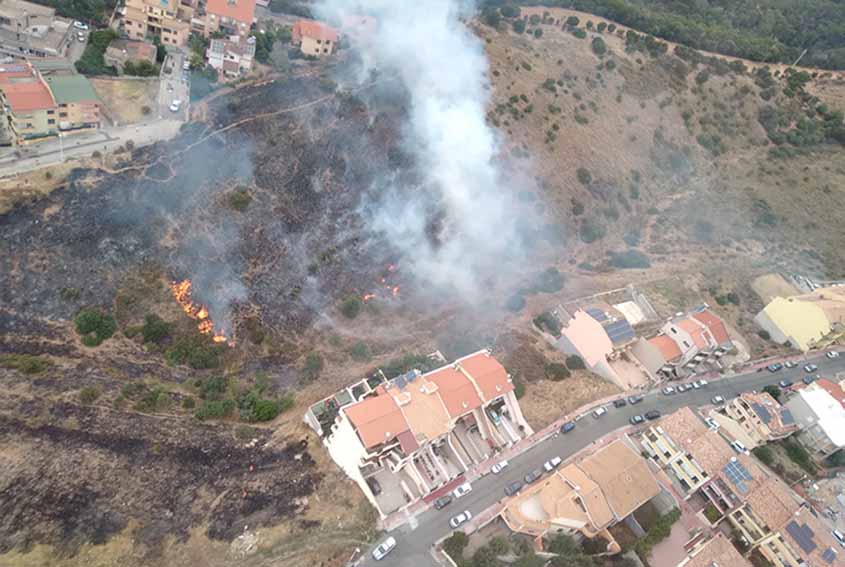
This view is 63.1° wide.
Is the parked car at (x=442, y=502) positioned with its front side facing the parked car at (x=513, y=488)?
no

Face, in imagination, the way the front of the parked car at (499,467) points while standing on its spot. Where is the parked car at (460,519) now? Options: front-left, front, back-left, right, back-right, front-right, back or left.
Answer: front

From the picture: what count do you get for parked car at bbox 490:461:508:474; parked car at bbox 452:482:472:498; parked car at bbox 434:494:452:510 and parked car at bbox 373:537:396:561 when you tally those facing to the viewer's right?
0

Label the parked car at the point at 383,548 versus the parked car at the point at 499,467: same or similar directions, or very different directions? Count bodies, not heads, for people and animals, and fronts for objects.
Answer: same or similar directions

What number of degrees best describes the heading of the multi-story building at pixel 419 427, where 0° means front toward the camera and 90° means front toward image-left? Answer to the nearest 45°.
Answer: approximately 315°

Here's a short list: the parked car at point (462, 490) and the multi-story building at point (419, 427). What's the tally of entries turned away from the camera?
0

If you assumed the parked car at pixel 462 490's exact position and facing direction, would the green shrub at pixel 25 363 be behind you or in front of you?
in front

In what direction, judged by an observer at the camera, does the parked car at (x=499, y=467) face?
facing the viewer and to the left of the viewer

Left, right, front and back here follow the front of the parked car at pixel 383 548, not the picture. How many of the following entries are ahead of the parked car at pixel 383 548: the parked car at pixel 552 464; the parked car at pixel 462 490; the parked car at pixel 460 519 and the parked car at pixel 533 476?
0
